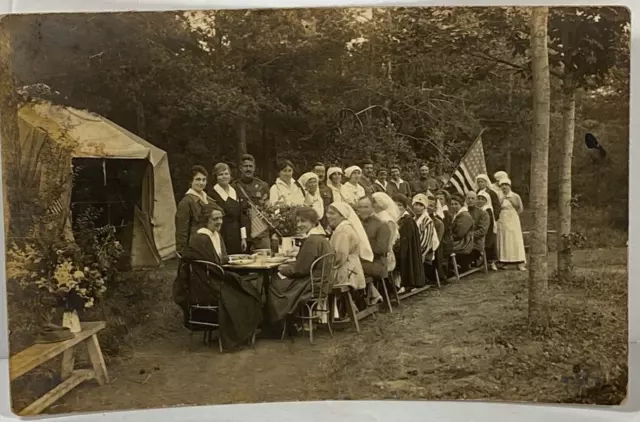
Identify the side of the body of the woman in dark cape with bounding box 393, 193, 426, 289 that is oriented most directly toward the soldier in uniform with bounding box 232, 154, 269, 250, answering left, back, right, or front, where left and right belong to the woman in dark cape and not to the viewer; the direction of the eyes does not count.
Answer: front

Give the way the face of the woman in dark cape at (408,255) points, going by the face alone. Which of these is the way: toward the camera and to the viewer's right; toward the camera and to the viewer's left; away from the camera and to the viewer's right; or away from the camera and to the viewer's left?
toward the camera and to the viewer's left

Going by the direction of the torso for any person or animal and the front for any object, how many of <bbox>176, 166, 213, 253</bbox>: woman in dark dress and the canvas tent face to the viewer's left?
0

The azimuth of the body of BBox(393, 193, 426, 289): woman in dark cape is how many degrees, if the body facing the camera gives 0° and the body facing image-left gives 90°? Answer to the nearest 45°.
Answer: approximately 90°

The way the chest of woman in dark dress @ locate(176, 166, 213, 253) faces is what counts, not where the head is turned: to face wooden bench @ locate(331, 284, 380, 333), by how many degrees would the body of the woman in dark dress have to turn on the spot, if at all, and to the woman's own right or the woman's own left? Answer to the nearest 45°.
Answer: approximately 45° to the woman's own left

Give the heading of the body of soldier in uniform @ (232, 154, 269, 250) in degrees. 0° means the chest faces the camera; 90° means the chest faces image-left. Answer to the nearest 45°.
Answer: approximately 0°
